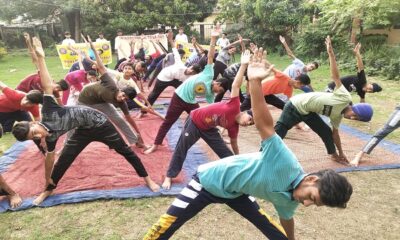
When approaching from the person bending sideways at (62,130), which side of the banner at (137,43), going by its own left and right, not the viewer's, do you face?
front

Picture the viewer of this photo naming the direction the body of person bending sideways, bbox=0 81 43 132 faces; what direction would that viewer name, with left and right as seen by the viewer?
facing the viewer

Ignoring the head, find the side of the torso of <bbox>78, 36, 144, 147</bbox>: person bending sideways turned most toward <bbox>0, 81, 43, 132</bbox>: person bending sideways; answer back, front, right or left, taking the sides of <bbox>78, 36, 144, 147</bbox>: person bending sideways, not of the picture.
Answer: right

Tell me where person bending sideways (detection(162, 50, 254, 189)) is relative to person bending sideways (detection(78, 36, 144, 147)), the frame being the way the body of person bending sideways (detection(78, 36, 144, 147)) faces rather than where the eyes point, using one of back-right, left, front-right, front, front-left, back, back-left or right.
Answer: front-left

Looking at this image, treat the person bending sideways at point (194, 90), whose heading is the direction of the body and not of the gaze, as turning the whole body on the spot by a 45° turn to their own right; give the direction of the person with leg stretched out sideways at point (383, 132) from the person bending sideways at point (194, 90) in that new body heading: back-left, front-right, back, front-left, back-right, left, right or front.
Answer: back-left

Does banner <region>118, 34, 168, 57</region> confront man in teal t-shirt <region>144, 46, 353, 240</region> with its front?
yes

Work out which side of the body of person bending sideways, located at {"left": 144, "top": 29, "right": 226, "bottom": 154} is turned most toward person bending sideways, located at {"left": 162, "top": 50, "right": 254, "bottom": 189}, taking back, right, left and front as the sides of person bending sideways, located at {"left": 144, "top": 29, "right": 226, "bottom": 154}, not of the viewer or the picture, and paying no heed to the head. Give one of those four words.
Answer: front

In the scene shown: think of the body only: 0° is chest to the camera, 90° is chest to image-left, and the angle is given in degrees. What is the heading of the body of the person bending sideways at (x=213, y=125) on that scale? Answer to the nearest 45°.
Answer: approximately 0°

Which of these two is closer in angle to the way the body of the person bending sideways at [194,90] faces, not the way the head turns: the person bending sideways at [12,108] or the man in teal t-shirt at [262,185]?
the man in teal t-shirt

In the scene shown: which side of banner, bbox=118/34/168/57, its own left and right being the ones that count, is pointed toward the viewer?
front

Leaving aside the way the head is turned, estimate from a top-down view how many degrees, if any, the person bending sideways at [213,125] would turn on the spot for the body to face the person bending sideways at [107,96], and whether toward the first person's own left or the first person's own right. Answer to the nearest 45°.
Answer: approximately 135° to the first person's own right

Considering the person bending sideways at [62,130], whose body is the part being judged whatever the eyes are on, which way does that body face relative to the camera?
toward the camera

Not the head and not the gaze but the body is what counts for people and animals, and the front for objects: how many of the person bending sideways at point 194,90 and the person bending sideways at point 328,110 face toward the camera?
2
